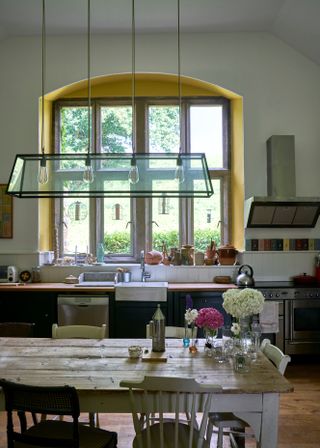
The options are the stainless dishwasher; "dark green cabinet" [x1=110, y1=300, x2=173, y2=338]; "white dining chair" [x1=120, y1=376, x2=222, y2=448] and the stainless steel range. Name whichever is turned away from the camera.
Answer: the white dining chair

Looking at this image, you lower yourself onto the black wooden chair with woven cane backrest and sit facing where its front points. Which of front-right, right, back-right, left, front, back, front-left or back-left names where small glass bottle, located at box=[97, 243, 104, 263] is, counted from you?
front-left

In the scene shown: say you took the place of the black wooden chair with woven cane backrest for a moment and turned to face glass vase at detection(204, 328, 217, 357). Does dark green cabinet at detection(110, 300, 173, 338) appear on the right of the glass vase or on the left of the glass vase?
left

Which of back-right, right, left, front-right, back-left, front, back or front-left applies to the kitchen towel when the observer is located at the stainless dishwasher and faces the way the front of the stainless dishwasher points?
left

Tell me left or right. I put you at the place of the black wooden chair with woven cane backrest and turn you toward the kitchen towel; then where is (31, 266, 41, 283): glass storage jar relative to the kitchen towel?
left

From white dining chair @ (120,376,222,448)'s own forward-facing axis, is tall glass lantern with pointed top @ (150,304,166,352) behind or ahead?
ahead

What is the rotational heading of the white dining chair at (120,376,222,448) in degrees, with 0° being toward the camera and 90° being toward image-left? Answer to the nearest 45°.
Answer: approximately 180°

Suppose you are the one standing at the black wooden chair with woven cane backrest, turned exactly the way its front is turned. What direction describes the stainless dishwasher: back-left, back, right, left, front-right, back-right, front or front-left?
front-left

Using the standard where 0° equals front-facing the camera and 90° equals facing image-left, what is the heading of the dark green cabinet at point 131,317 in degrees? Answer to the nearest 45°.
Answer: approximately 0°

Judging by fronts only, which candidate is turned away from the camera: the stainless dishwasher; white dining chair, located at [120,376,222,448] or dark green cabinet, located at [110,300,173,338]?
the white dining chair

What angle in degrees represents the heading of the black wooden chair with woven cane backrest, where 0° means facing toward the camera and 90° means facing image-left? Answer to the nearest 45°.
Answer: approximately 225°

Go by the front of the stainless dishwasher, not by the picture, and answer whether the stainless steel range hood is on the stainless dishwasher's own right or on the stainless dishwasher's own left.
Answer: on the stainless dishwasher's own left
